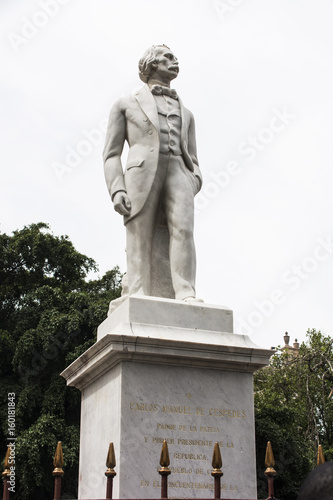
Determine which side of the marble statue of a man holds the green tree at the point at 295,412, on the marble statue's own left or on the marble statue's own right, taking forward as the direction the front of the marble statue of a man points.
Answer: on the marble statue's own left

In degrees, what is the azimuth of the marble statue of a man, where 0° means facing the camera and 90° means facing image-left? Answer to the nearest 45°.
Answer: approximately 315°
